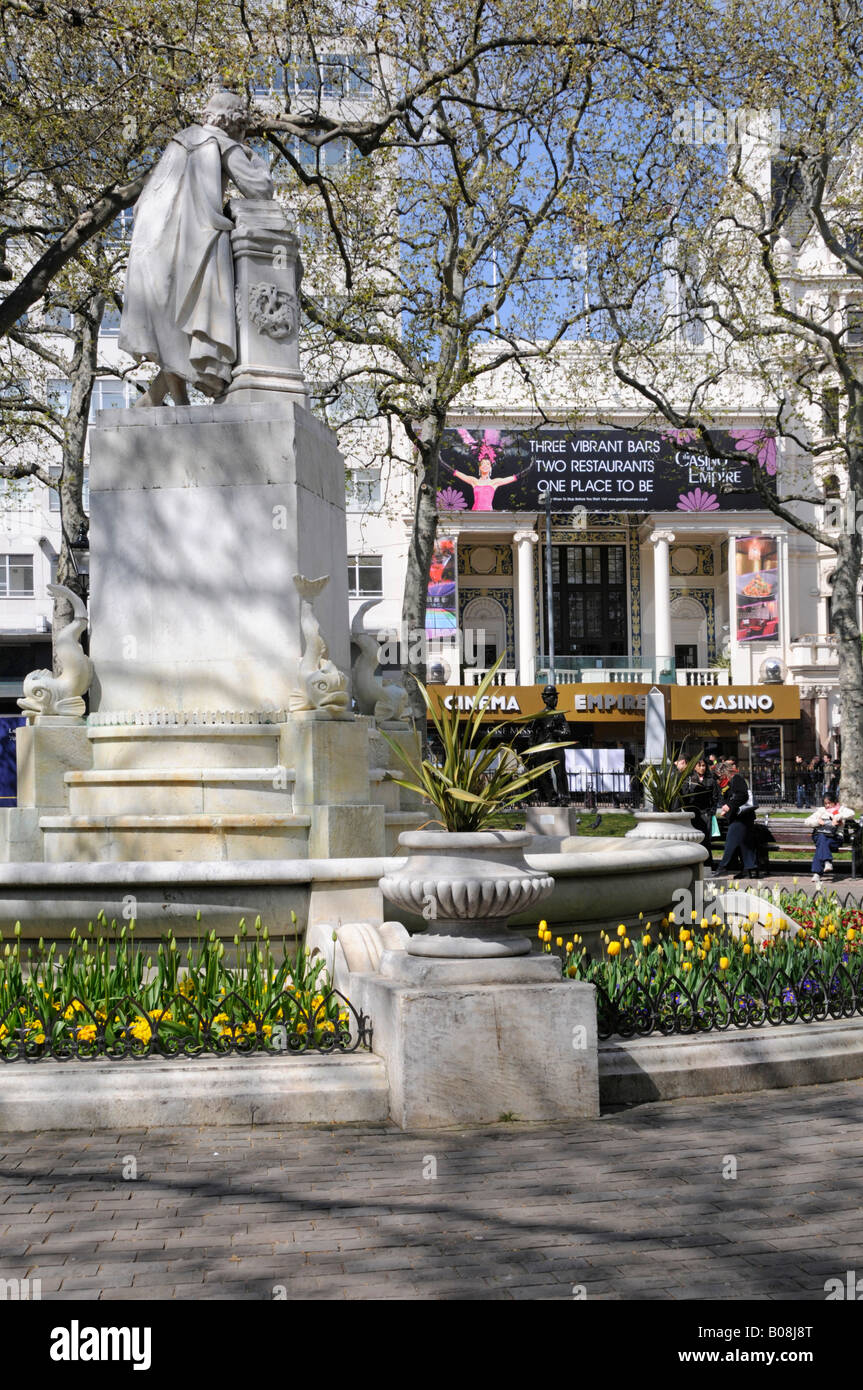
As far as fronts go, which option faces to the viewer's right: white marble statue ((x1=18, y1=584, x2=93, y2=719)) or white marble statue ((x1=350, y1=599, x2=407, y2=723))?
white marble statue ((x1=350, y1=599, x2=407, y2=723))

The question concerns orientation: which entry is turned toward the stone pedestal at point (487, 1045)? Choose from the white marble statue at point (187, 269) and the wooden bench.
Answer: the wooden bench

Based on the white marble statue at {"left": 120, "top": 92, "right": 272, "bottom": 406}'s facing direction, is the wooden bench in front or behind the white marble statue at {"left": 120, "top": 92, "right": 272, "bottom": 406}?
in front

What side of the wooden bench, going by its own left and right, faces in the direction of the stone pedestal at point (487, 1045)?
front

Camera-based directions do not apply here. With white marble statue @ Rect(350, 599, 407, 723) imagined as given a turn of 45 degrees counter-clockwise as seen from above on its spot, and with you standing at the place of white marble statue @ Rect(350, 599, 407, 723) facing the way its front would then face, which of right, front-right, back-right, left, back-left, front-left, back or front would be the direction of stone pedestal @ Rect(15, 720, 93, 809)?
back

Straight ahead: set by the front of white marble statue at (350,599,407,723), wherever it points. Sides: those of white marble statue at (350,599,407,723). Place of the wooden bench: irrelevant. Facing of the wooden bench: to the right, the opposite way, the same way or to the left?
to the right

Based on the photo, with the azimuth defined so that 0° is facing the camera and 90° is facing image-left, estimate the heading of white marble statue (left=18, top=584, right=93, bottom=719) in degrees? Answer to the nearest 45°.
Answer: approximately 90°

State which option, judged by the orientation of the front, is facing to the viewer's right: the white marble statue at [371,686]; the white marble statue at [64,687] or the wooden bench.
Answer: the white marble statue at [371,686]

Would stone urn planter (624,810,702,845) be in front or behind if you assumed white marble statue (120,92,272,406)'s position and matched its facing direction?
in front

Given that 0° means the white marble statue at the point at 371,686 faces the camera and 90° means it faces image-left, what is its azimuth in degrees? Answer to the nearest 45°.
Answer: approximately 270°

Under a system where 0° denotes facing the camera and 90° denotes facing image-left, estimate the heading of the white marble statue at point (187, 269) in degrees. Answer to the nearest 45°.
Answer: approximately 225°

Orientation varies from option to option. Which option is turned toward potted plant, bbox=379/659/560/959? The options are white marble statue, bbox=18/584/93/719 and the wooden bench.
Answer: the wooden bench

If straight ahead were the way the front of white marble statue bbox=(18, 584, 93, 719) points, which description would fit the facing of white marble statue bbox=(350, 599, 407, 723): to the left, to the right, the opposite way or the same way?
the opposite way

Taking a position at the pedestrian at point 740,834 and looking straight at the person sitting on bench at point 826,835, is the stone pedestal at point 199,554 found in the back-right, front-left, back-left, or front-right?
back-right
